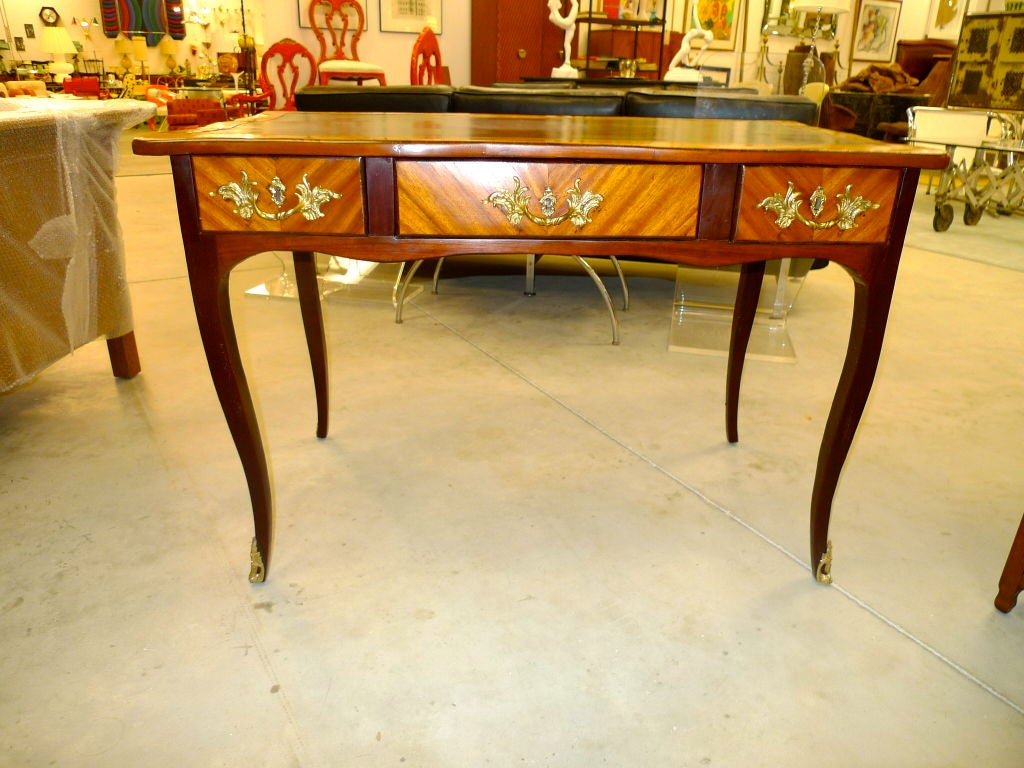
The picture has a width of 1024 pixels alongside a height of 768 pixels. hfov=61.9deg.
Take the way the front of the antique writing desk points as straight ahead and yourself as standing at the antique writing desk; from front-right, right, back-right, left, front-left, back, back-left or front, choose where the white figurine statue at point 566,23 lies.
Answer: back

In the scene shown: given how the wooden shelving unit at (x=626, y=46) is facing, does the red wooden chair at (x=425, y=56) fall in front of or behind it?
in front

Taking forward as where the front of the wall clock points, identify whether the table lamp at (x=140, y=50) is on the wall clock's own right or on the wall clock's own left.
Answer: on the wall clock's own left

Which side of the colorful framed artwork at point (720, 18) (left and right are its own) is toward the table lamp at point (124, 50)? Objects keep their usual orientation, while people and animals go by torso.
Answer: right

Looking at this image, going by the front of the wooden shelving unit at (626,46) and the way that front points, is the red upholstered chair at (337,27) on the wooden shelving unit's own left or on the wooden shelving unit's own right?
on the wooden shelving unit's own right

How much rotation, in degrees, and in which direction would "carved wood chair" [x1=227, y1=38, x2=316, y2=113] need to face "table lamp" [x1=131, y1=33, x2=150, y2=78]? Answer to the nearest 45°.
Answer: approximately 135° to its right

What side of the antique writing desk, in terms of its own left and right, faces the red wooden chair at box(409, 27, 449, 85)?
back

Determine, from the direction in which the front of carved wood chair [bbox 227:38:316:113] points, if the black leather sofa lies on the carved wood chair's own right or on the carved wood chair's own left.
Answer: on the carved wood chair's own left

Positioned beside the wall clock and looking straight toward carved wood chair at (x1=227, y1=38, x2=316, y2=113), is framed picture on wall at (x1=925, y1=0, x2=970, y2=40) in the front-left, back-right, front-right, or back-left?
front-left

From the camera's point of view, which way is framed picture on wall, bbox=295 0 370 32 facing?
toward the camera

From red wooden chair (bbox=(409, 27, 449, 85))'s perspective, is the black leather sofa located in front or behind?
in front
